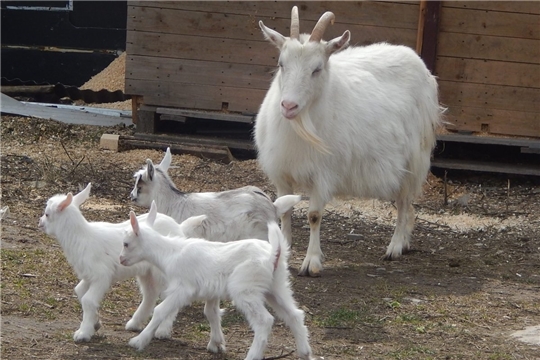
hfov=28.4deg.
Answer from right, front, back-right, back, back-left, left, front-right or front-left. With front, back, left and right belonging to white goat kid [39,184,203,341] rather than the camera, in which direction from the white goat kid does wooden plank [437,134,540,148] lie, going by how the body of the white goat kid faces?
back-right

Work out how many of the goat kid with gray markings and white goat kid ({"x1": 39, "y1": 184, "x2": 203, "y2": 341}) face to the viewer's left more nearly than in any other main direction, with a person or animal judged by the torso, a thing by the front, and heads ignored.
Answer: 2

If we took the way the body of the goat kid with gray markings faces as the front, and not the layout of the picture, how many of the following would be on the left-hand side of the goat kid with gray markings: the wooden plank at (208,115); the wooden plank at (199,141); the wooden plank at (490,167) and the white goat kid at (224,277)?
1

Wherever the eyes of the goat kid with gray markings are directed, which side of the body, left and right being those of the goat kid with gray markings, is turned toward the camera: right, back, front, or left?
left

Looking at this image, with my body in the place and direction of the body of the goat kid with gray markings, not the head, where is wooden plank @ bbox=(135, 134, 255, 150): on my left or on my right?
on my right

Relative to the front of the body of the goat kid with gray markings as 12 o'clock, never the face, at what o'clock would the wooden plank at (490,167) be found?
The wooden plank is roughly at 4 o'clock from the goat kid with gray markings.

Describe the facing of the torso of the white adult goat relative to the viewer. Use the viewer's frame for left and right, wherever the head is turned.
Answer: facing the viewer and to the left of the viewer

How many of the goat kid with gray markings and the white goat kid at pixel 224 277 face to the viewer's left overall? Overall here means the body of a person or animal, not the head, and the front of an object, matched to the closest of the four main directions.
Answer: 2

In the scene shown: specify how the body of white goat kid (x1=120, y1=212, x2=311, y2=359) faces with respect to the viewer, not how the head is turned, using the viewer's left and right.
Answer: facing to the left of the viewer

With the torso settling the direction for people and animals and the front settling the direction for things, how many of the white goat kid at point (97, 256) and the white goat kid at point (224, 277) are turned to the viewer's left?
2

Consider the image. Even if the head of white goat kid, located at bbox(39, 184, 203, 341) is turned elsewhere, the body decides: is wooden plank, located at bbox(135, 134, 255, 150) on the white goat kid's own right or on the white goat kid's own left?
on the white goat kid's own right

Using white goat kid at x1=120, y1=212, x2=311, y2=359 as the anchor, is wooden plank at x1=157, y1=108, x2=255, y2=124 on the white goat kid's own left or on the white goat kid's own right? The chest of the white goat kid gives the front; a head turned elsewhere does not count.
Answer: on the white goat kid's own right

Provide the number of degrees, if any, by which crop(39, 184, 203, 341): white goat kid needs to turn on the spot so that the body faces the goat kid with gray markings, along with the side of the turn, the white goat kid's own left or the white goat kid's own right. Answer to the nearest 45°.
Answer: approximately 135° to the white goat kid's own right

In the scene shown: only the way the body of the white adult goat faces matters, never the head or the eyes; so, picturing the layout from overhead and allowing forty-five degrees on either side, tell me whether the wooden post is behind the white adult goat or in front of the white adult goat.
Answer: behind

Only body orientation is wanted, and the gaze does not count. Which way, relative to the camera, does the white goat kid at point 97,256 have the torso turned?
to the viewer's left

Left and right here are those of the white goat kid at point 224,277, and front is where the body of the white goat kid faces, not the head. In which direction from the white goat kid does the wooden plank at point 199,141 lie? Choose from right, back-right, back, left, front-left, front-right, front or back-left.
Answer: right

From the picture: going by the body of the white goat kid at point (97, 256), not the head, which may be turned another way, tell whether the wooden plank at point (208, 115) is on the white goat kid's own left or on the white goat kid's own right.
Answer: on the white goat kid's own right
